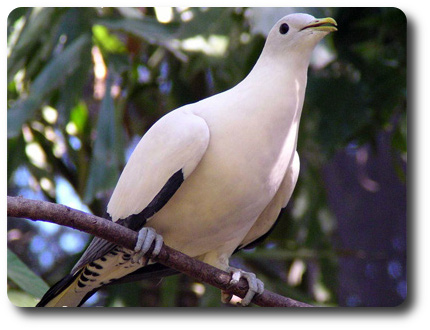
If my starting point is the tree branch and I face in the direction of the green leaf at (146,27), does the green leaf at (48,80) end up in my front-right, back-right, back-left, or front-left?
front-left

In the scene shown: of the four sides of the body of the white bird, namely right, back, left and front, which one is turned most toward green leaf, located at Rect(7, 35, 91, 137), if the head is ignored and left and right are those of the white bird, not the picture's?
back

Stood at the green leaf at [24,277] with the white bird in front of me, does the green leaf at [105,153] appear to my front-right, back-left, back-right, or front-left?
front-left

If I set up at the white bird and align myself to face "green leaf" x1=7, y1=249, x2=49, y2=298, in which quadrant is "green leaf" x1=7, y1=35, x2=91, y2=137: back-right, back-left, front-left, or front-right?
front-right

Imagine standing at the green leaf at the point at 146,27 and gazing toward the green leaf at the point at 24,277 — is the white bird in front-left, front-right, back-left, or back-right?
front-left

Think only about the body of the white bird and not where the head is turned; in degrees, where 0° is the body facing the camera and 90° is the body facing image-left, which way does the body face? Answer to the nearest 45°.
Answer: approximately 315°

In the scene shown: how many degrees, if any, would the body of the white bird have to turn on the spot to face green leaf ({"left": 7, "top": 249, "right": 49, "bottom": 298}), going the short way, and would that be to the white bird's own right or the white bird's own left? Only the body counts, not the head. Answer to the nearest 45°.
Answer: approximately 135° to the white bird's own right

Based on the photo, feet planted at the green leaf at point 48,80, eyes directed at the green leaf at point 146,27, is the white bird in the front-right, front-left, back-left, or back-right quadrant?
front-right

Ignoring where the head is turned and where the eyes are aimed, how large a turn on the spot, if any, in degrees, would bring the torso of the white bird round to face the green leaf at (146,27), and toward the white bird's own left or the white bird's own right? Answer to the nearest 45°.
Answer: approximately 135° to the white bird's own left
